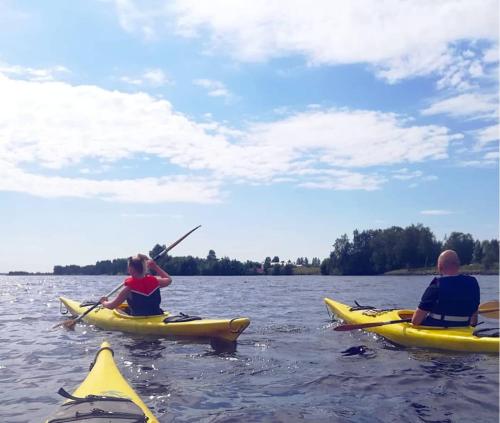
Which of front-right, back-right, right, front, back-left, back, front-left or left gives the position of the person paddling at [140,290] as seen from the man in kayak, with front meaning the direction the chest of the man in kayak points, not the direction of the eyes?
front-left

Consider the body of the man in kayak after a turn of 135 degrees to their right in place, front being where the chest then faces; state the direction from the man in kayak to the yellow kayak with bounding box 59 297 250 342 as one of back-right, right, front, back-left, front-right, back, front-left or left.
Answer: back

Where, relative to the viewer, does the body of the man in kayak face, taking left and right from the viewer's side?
facing away from the viewer and to the left of the viewer
